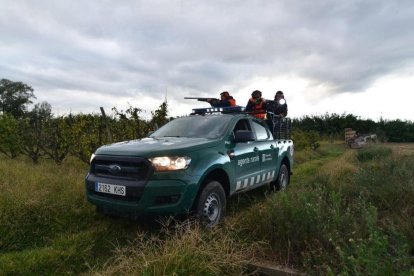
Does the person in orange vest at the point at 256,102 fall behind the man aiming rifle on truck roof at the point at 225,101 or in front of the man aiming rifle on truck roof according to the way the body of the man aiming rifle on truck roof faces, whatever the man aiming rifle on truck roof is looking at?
behind

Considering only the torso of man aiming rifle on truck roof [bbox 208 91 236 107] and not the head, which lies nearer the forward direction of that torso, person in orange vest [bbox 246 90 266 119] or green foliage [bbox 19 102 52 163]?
the green foliage

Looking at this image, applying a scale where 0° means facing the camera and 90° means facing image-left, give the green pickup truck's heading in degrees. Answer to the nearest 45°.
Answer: approximately 45°

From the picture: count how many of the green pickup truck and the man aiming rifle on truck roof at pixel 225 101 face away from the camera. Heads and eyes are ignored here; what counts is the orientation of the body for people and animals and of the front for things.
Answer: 0

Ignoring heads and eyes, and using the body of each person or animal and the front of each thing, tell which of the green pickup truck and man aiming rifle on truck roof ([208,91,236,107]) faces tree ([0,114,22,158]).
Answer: the man aiming rifle on truck roof

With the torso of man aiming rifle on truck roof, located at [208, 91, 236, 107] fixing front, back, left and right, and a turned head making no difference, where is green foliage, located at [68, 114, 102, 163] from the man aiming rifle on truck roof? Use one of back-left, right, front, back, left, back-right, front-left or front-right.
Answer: front

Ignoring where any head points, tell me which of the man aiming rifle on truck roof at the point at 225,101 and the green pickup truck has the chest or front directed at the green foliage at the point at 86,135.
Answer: the man aiming rifle on truck roof

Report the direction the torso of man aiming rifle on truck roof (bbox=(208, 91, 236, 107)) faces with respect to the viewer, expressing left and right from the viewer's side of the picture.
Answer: facing to the left of the viewer

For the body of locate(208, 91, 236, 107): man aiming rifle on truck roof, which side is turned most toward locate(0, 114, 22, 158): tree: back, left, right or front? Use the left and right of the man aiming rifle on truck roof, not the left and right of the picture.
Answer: front

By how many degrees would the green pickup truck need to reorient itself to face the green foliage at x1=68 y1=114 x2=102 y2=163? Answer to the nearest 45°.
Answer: approximately 90° to its right

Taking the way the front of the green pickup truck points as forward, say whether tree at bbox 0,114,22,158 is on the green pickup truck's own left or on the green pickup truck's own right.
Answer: on the green pickup truck's own right

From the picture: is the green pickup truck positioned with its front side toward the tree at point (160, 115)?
no

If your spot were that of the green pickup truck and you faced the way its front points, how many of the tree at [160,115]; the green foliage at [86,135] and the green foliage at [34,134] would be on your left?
0
